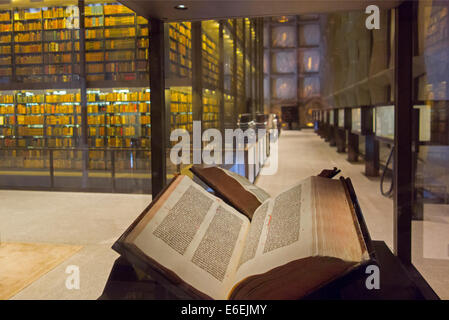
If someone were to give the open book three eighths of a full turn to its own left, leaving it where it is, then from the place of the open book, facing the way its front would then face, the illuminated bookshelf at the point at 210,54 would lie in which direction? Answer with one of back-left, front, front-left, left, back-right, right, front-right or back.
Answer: front-left

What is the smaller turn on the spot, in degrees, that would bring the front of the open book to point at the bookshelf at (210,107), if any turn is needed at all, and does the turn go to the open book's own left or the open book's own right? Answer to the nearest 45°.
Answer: approximately 180°

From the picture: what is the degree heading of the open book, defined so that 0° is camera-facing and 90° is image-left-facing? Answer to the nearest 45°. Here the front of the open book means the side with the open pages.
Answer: approximately 0°
